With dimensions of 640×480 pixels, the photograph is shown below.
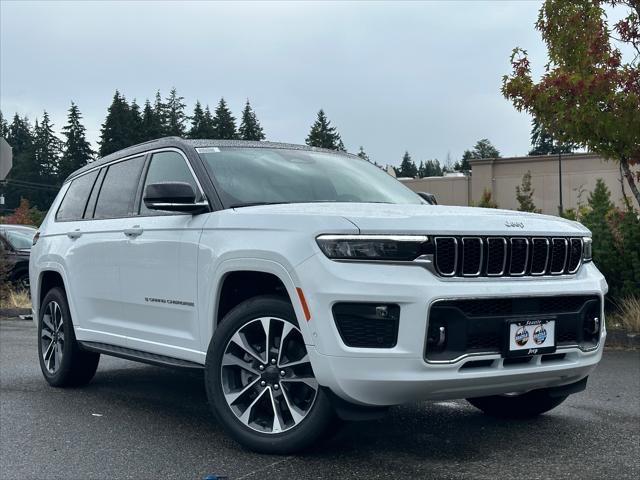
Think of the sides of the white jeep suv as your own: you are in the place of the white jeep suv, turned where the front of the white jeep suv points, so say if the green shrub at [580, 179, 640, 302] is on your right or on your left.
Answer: on your left

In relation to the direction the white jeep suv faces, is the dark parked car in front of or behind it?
behind

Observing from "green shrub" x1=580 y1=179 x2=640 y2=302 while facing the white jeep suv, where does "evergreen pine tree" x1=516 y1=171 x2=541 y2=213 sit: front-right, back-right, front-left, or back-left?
back-right

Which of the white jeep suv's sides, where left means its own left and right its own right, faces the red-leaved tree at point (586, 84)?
left

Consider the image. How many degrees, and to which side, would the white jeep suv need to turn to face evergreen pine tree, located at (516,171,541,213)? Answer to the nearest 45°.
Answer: approximately 135° to its left

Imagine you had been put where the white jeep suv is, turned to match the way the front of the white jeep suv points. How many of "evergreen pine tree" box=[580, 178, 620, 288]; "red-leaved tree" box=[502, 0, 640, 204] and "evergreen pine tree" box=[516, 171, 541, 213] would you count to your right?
0

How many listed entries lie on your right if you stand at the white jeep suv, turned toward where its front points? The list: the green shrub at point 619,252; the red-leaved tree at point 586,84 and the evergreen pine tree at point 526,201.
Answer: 0

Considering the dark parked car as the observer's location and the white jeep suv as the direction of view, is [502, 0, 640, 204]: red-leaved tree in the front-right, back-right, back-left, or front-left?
front-left

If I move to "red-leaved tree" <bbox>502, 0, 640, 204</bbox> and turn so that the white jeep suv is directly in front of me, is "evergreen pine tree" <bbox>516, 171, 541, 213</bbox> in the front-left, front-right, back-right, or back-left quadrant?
back-right

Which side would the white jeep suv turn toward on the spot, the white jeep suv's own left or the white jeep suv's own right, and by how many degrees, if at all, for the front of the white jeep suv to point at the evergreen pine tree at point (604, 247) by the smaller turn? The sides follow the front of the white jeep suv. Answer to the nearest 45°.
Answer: approximately 90° to the white jeep suv's own left
